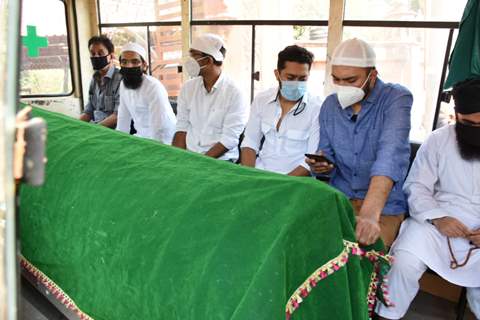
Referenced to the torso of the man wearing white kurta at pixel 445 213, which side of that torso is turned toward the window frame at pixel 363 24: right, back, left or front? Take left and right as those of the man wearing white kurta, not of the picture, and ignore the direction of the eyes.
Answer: right

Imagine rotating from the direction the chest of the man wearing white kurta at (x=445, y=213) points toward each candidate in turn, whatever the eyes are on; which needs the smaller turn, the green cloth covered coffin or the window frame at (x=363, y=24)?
the green cloth covered coffin

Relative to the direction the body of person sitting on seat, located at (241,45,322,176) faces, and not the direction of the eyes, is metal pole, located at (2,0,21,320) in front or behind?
in front

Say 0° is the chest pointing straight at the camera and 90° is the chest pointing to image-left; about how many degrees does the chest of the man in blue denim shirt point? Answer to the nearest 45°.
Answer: approximately 45°

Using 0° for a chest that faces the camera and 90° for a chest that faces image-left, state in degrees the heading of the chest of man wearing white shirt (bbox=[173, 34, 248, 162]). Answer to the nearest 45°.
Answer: approximately 45°

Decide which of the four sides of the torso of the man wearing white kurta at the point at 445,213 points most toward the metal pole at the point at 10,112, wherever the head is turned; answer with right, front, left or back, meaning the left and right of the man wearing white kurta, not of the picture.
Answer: front

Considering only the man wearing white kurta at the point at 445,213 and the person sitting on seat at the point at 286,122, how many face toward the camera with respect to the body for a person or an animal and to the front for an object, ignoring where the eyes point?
2

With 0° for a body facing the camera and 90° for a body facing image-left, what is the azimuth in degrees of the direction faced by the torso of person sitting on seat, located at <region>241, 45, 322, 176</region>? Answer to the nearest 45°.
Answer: approximately 0°

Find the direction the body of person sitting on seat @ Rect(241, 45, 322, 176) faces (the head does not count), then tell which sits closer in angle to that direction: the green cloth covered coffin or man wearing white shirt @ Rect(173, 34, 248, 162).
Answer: the green cloth covered coffin

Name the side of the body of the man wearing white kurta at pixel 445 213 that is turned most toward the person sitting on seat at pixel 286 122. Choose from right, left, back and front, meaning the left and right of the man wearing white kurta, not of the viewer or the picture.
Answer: right
